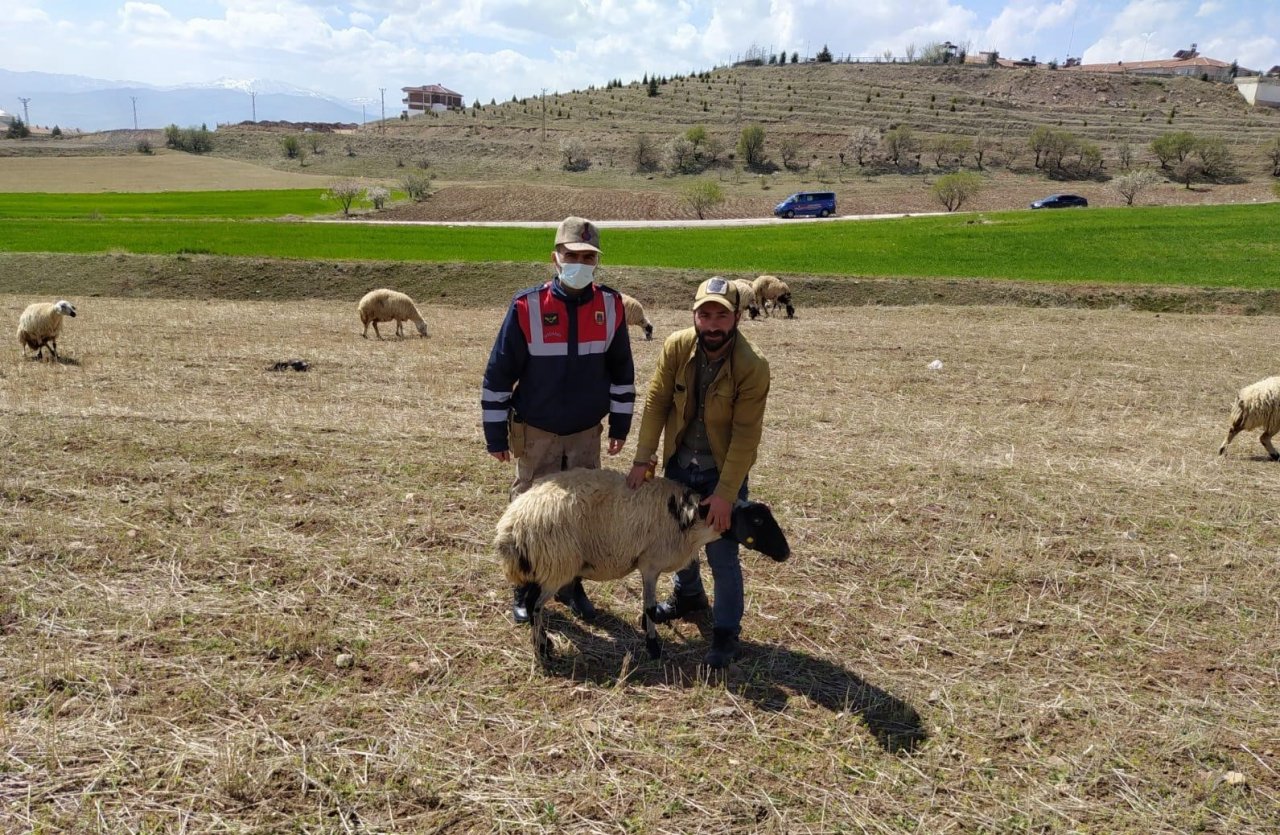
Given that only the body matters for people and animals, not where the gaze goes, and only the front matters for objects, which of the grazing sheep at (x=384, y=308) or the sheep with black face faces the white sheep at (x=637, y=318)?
the grazing sheep

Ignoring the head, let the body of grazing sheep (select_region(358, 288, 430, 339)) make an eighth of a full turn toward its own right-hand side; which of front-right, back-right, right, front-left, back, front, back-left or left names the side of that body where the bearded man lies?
front-right

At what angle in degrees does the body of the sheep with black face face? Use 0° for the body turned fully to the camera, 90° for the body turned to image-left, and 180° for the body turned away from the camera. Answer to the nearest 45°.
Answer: approximately 270°

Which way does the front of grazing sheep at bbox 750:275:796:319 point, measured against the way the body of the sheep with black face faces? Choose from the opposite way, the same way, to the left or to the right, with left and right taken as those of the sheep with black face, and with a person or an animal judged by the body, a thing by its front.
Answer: the same way

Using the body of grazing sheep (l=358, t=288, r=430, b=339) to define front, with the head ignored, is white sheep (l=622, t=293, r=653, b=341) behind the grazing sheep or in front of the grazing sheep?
in front

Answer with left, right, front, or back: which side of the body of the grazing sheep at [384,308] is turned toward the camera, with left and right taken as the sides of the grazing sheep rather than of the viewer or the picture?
right

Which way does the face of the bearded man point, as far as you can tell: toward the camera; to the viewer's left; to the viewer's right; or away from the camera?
toward the camera

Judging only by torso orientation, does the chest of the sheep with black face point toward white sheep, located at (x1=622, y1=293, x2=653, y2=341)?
no

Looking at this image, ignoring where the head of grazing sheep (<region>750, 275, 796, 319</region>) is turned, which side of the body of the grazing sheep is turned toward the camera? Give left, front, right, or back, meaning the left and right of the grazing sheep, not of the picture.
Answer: right

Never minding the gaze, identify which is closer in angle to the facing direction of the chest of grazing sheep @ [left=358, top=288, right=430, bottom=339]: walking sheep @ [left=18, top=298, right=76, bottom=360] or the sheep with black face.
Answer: the sheep with black face
